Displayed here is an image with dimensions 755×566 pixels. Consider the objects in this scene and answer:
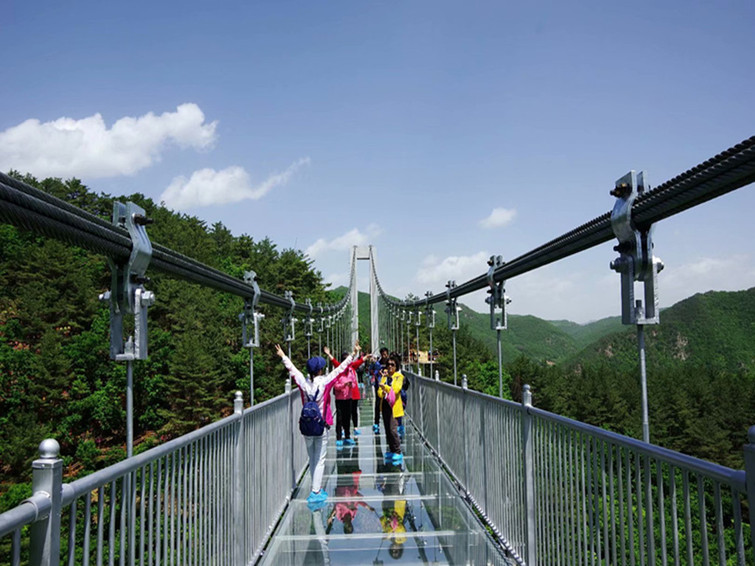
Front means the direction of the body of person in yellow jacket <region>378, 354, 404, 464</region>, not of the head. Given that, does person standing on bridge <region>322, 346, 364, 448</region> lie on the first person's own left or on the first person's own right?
on the first person's own right

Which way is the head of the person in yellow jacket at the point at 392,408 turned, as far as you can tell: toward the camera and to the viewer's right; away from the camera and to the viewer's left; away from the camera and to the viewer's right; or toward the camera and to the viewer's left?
toward the camera and to the viewer's left

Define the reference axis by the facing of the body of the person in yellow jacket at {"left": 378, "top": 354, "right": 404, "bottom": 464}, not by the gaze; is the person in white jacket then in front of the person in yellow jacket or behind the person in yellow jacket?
in front

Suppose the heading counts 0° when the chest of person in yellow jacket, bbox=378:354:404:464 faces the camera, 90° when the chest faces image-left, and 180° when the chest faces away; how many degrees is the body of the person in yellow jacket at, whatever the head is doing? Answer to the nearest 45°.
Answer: approximately 45°
